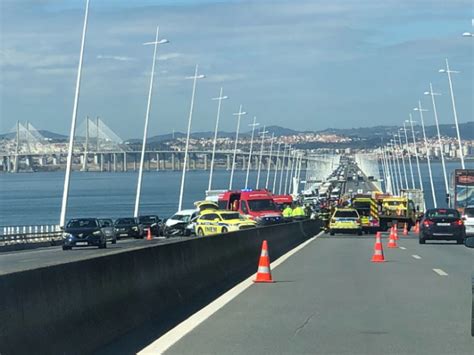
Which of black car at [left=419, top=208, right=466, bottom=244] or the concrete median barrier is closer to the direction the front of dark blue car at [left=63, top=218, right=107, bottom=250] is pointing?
the concrete median barrier

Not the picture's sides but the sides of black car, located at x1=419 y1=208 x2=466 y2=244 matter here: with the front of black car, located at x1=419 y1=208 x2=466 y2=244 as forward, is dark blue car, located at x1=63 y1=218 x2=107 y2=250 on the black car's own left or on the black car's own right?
on the black car's own left

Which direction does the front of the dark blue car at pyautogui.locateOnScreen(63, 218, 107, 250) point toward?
toward the camera

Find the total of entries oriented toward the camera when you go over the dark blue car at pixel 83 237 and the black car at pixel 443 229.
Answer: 1

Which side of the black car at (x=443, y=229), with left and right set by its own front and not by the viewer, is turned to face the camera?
back
